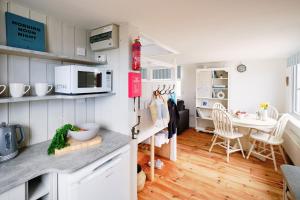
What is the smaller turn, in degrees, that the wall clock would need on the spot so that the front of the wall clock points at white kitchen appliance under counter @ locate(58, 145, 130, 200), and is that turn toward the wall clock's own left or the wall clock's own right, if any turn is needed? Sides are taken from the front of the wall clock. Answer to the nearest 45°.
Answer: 0° — it already faces it

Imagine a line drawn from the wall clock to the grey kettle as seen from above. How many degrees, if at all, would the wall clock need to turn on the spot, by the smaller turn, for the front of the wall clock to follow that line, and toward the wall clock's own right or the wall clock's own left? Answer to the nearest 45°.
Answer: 0° — it already faces it

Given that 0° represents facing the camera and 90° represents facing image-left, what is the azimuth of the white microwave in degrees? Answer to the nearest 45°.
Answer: approximately 315°

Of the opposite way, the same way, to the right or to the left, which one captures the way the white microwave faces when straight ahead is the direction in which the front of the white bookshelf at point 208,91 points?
to the left
